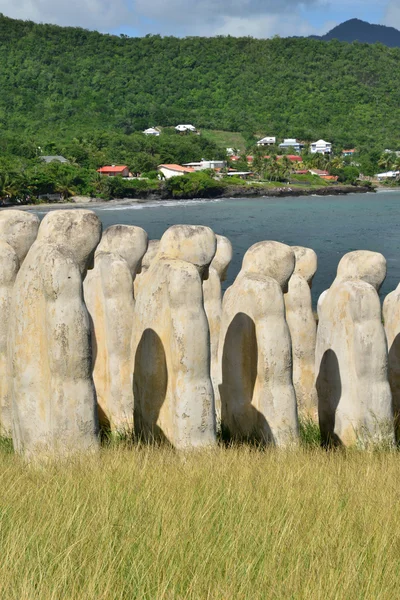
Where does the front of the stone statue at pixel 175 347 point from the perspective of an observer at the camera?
facing away from the viewer and to the right of the viewer

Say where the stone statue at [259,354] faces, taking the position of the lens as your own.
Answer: facing away from the viewer and to the right of the viewer

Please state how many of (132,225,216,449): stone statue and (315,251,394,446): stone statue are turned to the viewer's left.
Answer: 0

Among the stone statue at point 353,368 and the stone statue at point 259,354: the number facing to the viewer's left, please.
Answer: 0

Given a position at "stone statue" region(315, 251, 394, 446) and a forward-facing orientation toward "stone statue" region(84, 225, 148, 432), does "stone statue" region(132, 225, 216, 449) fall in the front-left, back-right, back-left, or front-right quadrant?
front-left

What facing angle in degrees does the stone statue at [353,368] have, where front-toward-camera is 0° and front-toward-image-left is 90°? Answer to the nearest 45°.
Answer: approximately 225°

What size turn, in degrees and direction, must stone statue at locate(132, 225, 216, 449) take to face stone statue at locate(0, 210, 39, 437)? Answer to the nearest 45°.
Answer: approximately 90° to its left

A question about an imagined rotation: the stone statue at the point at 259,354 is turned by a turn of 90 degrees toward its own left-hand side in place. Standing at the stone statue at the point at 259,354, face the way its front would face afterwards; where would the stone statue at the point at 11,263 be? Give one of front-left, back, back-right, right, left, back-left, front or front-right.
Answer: front-left
